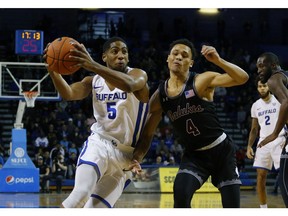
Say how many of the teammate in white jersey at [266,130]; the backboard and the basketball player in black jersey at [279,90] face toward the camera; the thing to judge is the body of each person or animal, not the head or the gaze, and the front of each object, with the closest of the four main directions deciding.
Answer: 2

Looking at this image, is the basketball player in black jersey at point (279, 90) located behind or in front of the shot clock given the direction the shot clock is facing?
in front

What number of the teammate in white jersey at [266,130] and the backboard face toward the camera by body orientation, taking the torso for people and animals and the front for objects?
2

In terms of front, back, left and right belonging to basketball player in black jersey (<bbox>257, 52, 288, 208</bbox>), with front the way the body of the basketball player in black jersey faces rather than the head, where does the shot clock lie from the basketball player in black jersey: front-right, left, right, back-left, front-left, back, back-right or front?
front-right

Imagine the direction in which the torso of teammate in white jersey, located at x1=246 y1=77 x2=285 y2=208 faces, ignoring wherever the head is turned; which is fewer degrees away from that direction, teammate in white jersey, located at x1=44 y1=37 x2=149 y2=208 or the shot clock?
the teammate in white jersey

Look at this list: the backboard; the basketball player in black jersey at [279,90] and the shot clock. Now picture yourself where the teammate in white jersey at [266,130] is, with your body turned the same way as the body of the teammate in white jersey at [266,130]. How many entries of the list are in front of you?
1

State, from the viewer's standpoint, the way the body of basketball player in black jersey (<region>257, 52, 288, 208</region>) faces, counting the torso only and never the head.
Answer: to the viewer's left

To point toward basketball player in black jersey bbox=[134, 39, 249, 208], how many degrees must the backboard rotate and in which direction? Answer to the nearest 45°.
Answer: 0° — it already faces them

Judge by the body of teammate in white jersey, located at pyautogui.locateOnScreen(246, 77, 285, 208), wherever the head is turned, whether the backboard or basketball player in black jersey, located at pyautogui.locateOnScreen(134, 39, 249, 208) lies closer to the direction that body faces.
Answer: the basketball player in black jersey

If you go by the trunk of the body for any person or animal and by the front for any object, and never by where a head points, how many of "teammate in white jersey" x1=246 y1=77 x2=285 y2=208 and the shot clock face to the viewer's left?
0
